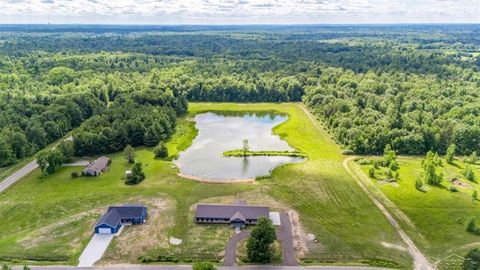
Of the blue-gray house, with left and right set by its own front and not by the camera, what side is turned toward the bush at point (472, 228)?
left

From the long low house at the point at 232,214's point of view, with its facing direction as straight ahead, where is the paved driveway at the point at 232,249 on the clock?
The paved driveway is roughly at 12 o'clock from the long low house.

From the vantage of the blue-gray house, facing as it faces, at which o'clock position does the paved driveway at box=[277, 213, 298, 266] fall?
The paved driveway is roughly at 10 o'clock from the blue-gray house.

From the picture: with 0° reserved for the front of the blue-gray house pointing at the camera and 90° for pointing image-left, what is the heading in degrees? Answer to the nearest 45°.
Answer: approximately 0°

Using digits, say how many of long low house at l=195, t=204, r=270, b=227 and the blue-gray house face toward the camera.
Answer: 2

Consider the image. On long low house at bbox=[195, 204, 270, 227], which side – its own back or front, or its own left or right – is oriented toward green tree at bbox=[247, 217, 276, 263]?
front

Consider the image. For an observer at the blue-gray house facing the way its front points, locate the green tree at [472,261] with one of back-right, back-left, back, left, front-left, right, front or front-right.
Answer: front-left

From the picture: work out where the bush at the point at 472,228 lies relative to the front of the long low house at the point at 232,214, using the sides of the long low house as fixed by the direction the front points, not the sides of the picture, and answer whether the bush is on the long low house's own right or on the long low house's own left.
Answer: on the long low house's own left
